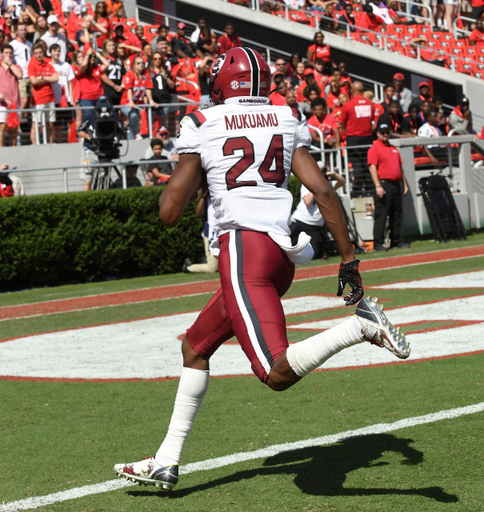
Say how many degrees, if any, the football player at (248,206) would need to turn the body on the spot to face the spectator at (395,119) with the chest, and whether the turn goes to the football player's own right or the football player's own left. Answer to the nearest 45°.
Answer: approximately 45° to the football player's own right

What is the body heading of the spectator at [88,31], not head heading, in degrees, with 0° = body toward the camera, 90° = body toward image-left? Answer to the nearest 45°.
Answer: approximately 315°

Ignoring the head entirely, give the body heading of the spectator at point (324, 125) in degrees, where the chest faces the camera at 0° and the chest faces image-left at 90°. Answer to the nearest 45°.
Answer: approximately 0°

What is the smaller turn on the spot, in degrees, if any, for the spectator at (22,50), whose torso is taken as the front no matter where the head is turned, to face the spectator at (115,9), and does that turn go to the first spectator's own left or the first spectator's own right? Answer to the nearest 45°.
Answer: approximately 135° to the first spectator's own left

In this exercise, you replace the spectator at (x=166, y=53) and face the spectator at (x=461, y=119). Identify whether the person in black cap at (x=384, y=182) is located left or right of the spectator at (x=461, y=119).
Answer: right

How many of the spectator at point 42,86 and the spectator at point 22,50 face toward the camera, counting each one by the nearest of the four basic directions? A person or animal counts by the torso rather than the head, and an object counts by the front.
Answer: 2

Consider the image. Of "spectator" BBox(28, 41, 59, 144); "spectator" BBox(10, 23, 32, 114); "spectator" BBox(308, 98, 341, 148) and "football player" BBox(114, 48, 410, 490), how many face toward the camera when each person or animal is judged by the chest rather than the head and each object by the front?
3
